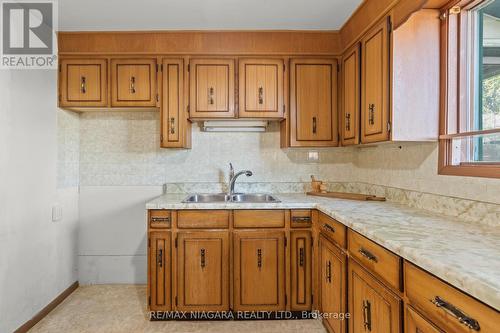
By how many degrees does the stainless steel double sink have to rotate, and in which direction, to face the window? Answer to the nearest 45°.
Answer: approximately 45° to its left

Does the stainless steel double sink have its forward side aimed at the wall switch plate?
no

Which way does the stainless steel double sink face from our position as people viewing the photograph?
facing the viewer
